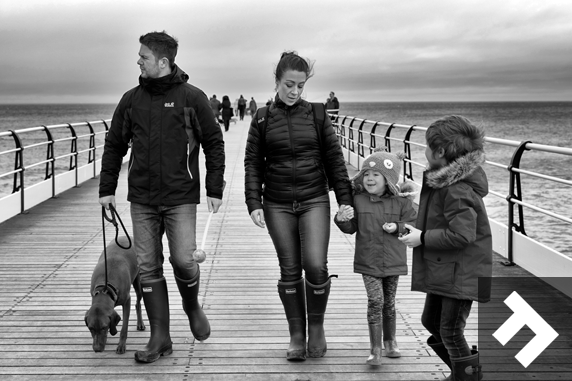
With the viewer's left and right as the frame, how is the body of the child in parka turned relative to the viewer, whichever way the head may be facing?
facing to the left of the viewer

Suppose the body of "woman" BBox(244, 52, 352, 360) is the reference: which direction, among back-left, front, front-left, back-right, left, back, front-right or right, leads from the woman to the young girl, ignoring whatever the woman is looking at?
left

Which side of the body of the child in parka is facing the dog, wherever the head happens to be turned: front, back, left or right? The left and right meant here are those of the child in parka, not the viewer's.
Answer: front

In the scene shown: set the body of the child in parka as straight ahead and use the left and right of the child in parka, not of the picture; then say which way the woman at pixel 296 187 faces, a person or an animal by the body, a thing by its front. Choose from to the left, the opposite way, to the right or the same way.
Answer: to the left

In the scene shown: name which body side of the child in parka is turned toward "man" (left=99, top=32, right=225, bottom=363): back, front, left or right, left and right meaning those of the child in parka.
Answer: front

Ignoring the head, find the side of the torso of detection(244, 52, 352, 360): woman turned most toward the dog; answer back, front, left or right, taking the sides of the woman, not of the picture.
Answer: right

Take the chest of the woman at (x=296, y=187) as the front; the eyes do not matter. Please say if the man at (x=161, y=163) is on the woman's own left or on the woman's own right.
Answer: on the woman's own right

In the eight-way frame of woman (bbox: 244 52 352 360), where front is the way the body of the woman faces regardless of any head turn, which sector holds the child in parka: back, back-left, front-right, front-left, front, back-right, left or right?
front-left

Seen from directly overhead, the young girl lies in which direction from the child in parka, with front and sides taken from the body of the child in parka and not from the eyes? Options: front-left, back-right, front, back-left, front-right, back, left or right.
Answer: front-right
